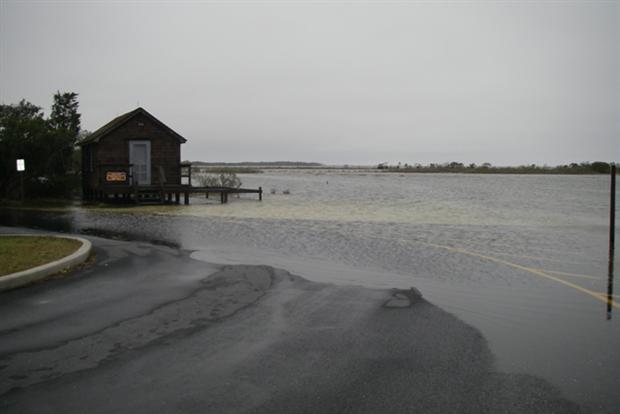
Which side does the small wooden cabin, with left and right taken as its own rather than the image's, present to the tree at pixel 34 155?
right

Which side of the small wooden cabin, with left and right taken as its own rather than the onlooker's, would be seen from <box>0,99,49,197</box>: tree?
right

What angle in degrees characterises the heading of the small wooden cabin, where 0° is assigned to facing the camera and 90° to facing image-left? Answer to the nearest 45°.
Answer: approximately 0°
